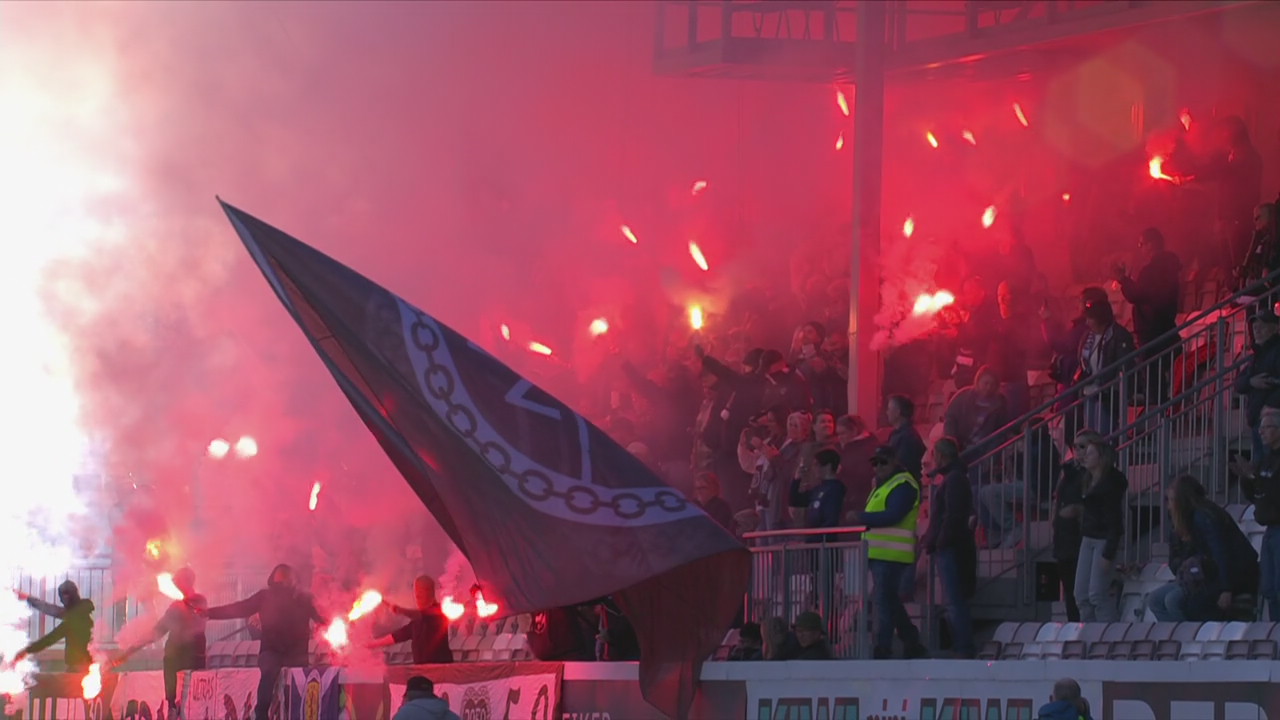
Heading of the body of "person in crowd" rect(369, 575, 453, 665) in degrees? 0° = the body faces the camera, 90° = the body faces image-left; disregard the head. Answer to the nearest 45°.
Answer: approximately 45°

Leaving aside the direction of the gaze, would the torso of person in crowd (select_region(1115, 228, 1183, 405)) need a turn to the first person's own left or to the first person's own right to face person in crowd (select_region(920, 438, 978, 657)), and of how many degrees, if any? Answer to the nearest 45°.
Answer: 0° — they already face them

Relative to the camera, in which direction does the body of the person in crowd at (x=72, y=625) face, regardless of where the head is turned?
to the viewer's left

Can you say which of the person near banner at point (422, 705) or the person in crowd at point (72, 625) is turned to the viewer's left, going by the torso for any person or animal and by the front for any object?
the person in crowd at point (72, 625)

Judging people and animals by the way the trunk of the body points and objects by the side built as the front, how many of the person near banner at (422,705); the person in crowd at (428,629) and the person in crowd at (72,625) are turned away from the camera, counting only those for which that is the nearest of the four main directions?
1

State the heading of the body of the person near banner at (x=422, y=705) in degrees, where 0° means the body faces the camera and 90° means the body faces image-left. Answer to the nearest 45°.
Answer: approximately 180°
